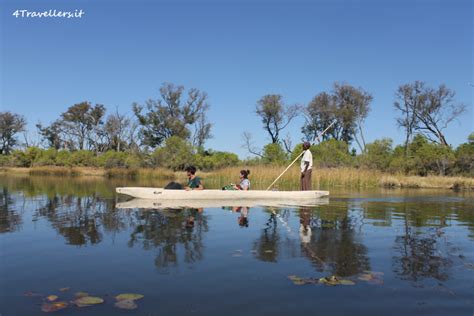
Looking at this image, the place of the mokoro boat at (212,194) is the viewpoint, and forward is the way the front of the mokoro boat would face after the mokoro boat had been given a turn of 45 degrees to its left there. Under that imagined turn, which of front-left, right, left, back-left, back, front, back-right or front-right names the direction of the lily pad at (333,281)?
front-left

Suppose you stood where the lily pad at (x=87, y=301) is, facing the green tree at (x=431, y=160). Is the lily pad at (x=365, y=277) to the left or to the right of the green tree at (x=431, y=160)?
right

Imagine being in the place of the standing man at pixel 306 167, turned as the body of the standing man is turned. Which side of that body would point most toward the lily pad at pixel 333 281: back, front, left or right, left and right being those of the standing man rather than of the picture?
left

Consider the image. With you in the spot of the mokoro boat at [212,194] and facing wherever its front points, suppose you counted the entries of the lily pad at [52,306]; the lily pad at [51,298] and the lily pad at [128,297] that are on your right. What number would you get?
0

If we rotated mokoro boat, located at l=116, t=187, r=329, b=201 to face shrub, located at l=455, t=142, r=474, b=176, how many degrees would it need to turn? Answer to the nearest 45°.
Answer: approximately 135° to its right

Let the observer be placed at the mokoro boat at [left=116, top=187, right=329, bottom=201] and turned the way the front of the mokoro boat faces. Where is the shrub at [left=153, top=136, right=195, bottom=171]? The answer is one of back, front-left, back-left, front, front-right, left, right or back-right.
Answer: right

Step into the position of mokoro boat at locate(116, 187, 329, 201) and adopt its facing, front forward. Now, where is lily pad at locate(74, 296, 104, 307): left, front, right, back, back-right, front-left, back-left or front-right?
left

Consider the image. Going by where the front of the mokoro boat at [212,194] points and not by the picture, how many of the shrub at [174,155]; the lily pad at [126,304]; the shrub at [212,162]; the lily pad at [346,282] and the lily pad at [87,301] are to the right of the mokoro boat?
2

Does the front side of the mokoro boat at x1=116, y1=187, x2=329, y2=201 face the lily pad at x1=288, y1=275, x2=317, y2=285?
no

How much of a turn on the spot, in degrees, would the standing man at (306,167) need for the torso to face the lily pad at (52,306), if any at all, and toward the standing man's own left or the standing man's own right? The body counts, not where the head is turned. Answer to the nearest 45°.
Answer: approximately 90° to the standing man's own left

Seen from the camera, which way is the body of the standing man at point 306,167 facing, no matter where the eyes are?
to the viewer's left

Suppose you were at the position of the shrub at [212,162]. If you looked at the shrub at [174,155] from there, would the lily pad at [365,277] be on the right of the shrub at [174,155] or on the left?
left

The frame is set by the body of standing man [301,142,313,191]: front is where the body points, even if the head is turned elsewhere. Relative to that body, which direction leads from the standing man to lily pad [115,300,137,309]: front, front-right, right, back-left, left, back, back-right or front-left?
left

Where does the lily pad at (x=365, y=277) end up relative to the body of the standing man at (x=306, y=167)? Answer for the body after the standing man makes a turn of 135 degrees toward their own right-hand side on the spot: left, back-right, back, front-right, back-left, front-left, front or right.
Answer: back-right

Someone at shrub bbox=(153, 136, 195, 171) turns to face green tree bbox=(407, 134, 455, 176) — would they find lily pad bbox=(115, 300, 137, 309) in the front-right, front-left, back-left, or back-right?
front-right

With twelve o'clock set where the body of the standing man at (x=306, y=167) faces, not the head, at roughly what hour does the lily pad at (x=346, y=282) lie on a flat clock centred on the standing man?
The lily pad is roughly at 9 o'clock from the standing man.

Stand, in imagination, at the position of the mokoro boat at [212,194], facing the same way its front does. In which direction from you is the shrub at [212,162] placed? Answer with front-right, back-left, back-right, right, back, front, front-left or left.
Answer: right

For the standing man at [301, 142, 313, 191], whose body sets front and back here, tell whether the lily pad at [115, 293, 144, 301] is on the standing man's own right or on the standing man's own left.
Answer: on the standing man's own left

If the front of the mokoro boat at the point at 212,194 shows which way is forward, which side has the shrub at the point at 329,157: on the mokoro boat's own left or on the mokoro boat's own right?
on the mokoro boat's own right

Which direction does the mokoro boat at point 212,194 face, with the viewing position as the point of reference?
facing to the left of the viewer

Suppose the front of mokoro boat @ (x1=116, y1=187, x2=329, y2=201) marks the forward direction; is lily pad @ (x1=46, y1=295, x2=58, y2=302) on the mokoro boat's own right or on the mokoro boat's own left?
on the mokoro boat's own left
